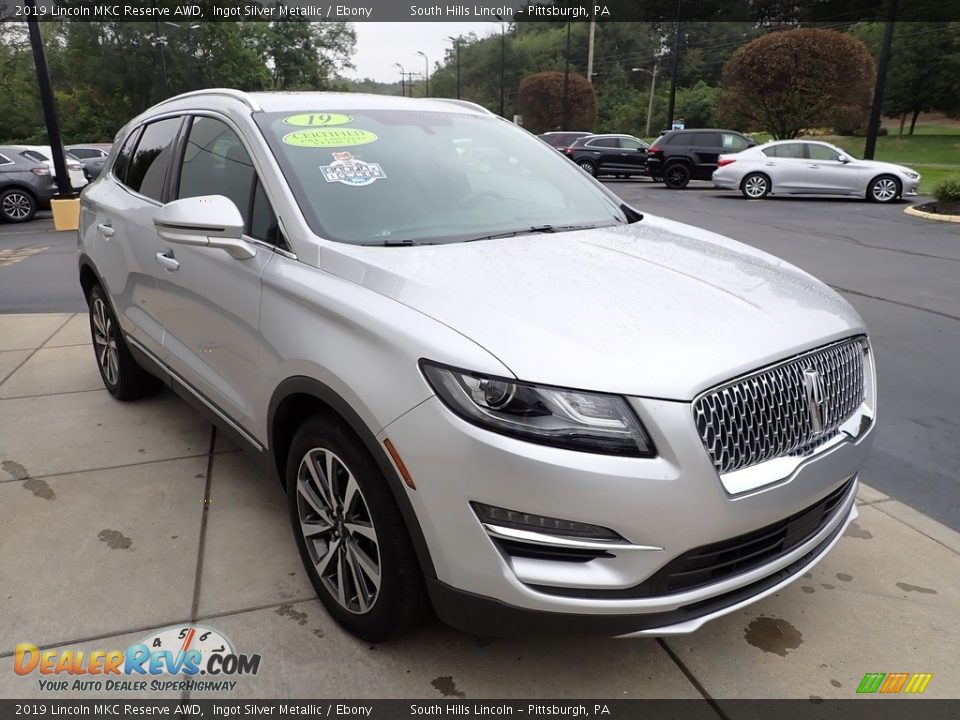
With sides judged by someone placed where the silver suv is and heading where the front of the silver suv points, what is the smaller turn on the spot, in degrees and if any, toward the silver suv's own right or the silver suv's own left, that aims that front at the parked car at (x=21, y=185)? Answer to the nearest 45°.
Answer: approximately 180°

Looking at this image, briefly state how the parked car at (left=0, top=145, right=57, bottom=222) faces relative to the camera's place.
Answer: facing to the left of the viewer

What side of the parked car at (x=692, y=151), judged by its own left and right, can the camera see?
right

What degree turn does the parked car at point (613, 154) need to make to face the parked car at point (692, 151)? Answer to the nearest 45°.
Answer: approximately 45° to its right

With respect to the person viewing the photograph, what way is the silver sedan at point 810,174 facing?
facing to the right of the viewer

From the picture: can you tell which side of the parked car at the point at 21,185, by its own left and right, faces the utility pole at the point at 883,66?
back

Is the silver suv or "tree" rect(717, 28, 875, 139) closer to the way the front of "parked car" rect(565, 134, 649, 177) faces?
the tree

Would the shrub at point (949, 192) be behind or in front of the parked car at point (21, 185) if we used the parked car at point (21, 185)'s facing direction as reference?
behind

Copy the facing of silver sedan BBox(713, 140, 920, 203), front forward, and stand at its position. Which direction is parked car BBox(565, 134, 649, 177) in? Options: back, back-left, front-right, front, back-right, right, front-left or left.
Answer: back-left

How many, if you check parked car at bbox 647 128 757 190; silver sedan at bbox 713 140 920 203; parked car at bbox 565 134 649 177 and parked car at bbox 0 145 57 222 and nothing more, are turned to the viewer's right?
3
